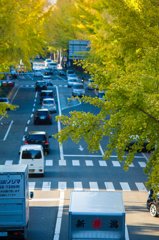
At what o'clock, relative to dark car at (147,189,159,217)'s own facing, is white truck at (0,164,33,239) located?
The white truck is roughly at 3 o'clock from the dark car.

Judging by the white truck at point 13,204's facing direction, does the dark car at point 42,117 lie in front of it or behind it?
in front

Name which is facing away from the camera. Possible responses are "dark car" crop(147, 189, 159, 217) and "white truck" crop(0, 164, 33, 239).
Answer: the white truck

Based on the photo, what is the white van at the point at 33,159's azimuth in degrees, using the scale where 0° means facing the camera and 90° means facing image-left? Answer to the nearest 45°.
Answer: approximately 180°

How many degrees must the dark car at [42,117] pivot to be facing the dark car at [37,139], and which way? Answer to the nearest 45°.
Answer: approximately 180°

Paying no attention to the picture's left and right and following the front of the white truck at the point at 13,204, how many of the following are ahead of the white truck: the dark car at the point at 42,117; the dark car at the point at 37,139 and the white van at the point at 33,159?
3

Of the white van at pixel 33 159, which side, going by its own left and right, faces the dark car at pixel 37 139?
front

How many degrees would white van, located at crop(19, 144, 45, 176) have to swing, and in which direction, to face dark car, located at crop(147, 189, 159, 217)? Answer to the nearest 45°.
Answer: approximately 135° to its right

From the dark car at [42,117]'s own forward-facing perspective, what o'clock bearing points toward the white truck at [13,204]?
The white truck is roughly at 6 o'clock from the dark car.

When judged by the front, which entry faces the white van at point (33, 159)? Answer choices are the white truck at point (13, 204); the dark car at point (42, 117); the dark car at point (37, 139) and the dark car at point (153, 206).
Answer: the white truck

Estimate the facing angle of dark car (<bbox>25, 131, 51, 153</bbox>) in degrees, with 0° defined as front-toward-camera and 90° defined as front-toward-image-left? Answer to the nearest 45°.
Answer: approximately 180°

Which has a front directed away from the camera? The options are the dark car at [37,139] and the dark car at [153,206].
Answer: the dark car at [37,139]
